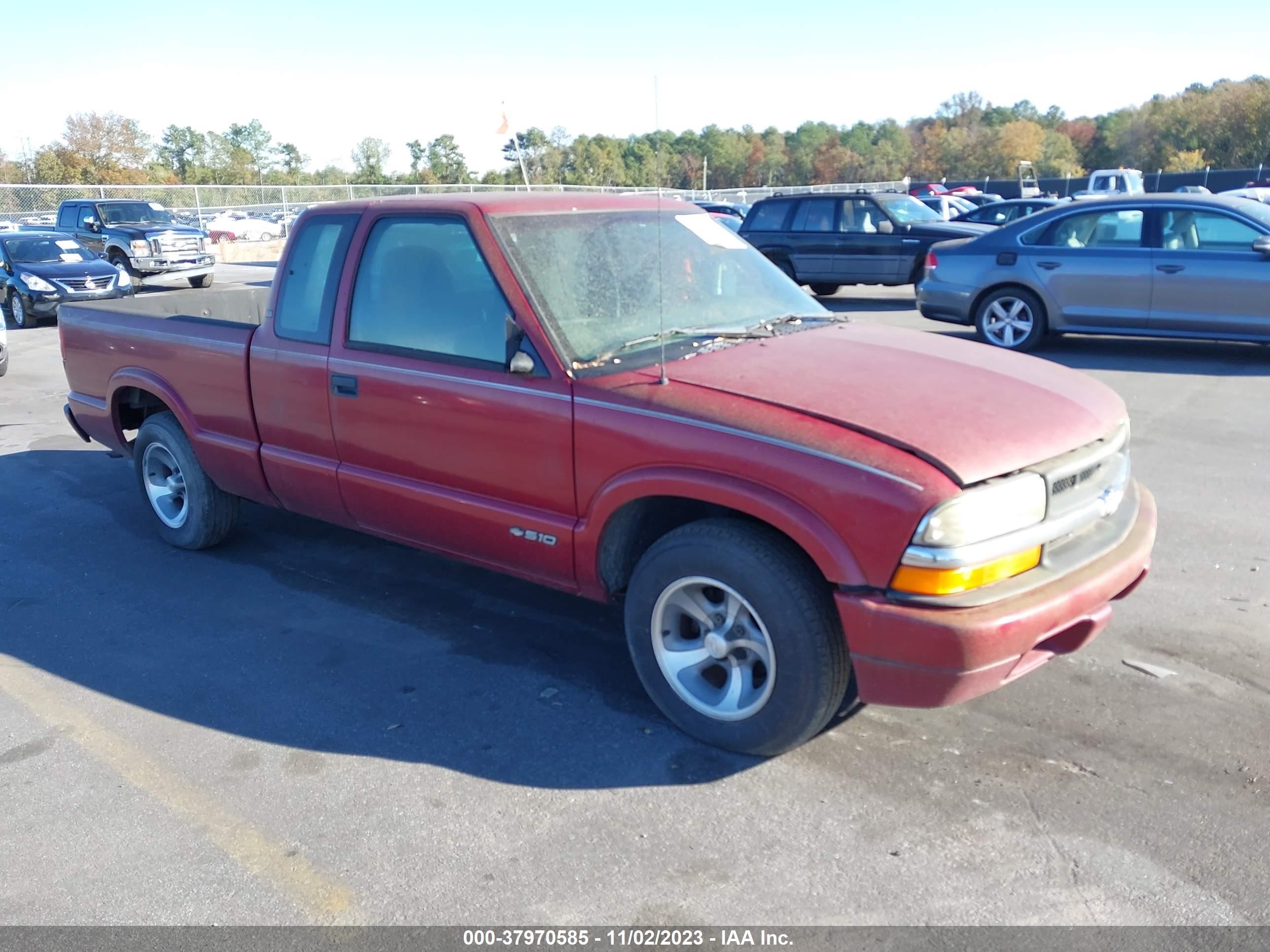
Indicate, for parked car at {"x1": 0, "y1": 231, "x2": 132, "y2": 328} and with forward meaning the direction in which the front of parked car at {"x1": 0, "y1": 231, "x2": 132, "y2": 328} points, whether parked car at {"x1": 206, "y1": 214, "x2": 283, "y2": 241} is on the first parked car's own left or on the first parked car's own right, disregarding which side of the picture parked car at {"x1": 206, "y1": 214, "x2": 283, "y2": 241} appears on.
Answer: on the first parked car's own left

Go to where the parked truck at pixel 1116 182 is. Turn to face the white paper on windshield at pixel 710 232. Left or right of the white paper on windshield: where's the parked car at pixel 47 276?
right

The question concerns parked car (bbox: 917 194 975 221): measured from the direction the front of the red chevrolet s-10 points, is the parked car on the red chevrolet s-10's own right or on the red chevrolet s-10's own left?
on the red chevrolet s-10's own left

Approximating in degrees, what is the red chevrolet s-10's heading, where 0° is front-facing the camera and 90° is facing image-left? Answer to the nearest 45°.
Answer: approximately 315°

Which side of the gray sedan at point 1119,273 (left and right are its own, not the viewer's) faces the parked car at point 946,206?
left

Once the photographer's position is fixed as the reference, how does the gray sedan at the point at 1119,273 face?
facing to the right of the viewer
